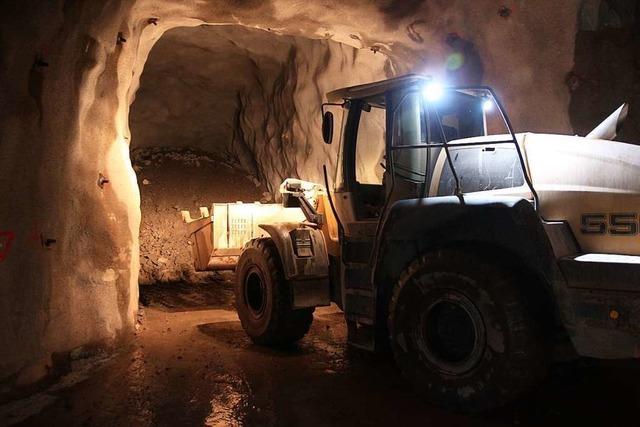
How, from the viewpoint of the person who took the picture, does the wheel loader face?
facing away from the viewer and to the left of the viewer
